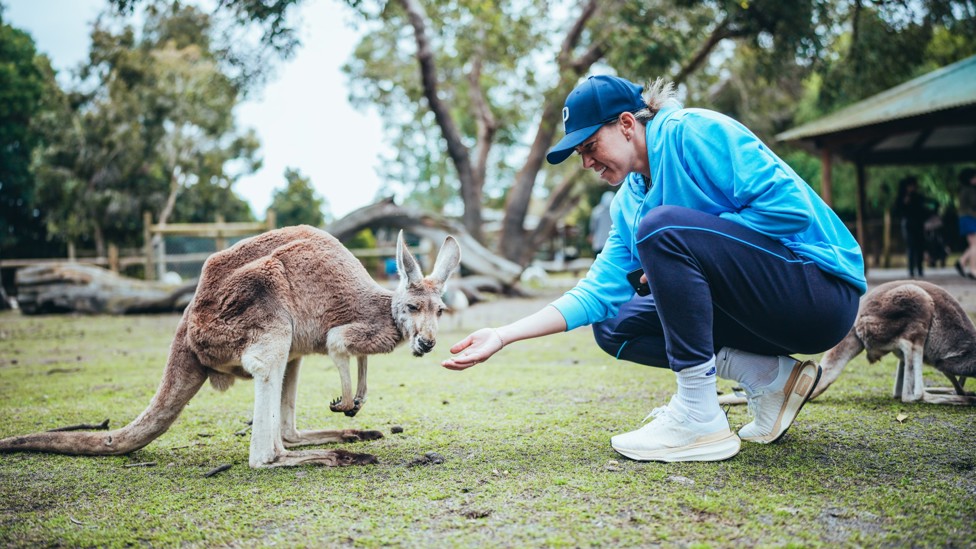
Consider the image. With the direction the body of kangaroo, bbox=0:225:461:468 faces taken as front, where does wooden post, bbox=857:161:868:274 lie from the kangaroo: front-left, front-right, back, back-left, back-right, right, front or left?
front-left

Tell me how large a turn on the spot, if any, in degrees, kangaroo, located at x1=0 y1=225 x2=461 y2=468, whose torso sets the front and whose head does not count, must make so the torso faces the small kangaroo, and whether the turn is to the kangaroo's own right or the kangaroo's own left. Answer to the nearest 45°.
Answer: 0° — it already faces it

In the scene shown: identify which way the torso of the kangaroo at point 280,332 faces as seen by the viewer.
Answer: to the viewer's right

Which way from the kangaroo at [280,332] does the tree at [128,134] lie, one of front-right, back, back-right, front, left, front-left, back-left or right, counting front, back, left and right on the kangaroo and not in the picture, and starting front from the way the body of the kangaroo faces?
left
